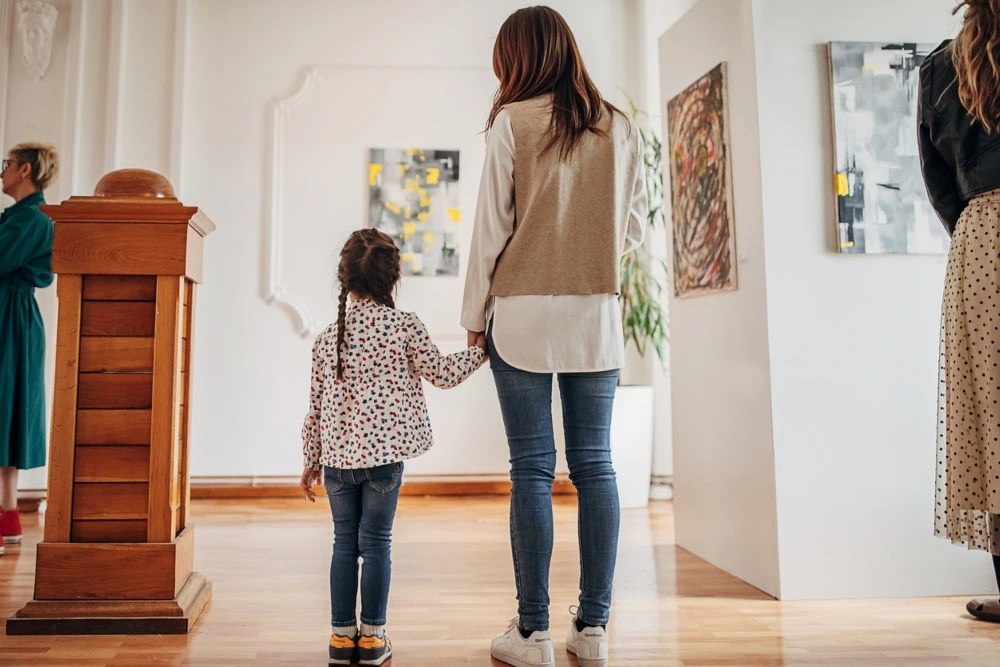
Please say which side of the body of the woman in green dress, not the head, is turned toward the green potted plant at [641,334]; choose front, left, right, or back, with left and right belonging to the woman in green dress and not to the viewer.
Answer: back

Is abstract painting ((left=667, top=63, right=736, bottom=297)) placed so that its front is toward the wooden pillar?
yes

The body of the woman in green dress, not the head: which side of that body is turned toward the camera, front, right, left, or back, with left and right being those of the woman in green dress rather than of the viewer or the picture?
left

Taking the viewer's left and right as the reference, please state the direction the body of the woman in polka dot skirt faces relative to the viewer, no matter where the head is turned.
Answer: facing away from the viewer and to the left of the viewer

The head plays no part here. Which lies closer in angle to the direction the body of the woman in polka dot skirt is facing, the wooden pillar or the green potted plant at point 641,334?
the green potted plant

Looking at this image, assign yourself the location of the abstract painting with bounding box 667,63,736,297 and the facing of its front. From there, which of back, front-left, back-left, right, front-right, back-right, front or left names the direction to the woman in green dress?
front-right

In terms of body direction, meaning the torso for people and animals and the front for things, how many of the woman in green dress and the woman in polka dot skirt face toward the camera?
0

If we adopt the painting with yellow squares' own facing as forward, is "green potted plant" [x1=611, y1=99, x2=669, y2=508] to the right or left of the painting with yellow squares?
on its left

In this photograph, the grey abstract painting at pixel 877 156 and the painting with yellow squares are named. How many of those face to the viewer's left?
0

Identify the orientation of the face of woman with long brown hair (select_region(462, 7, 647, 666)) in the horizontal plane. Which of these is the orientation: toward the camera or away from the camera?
away from the camera

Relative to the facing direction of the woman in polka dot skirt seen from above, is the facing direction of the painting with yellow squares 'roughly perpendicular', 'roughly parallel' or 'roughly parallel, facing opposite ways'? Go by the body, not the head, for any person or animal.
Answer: roughly parallel, facing opposite ways

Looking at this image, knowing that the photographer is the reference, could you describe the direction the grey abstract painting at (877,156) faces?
facing the viewer

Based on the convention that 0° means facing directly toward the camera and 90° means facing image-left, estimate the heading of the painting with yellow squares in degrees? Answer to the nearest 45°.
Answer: approximately 0°

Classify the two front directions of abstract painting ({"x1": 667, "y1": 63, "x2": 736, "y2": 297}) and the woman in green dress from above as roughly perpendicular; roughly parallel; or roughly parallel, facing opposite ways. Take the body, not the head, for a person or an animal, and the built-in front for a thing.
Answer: roughly parallel

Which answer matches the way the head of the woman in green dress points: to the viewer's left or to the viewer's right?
to the viewer's left
